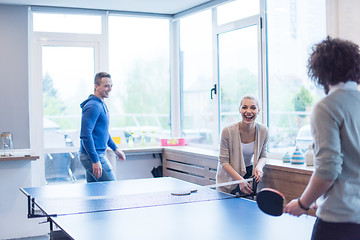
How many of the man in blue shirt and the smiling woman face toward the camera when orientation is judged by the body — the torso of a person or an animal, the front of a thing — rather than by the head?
1

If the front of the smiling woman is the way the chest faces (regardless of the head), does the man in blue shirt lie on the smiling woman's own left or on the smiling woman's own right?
on the smiling woman's own right

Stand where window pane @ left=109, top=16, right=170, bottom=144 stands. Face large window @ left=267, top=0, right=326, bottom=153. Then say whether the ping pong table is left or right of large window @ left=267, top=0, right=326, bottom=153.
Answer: right

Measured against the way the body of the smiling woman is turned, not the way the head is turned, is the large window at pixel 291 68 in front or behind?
behind

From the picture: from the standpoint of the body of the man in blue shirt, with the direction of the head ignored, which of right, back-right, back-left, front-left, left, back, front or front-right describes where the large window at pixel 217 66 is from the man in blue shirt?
front-left

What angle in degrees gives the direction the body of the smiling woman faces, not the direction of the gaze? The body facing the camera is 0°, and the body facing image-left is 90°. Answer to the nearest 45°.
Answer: approximately 0°

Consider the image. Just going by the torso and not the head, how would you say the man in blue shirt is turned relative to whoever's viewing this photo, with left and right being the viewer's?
facing to the right of the viewer

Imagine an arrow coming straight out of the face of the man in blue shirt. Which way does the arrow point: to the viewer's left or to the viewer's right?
to the viewer's right

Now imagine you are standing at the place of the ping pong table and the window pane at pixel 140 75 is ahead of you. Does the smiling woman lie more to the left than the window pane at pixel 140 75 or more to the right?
right

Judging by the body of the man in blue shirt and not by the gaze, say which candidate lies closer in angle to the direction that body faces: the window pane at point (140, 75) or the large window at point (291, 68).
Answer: the large window

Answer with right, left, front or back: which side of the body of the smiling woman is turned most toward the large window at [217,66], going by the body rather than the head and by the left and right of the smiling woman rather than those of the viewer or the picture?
back

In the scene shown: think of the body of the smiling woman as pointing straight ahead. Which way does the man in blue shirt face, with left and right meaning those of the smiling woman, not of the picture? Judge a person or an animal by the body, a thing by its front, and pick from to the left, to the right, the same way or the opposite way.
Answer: to the left
